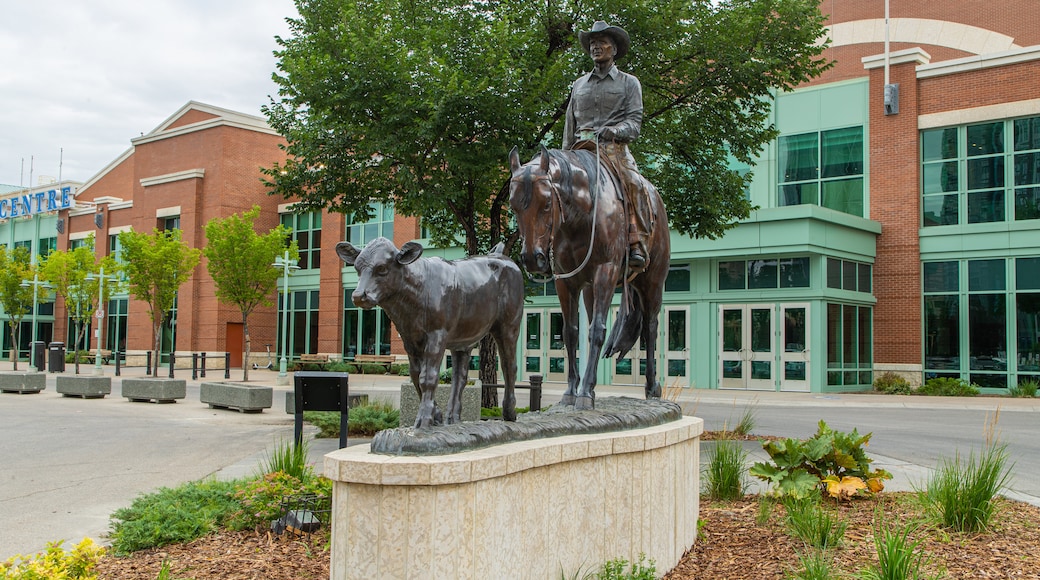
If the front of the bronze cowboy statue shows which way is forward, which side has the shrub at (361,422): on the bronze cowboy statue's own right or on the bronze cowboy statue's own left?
on the bronze cowboy statue's own right

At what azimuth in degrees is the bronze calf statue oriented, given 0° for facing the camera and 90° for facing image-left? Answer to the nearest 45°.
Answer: approximately 45°

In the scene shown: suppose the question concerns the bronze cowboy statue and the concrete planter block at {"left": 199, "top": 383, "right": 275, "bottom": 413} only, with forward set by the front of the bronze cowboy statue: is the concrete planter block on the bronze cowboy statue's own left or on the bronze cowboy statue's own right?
on the bronze cowboy statue's own right

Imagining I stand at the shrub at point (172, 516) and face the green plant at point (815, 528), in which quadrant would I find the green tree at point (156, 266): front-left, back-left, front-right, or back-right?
back-left

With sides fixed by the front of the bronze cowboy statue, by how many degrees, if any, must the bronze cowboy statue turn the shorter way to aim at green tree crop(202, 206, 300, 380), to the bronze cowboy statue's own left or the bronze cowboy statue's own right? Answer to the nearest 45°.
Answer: approximately 90° to the bronze cowboy statue's own right

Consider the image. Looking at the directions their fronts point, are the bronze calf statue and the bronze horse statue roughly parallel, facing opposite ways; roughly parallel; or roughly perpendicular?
roughly parallel

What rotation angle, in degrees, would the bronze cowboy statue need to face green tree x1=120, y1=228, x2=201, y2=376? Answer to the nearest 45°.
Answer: approximately 90° to its right

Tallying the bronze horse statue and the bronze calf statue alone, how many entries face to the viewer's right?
0

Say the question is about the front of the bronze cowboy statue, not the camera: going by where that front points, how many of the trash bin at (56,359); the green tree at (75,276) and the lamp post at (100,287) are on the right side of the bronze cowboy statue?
3

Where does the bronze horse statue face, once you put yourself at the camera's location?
facing the viewer and to the left of the viewer

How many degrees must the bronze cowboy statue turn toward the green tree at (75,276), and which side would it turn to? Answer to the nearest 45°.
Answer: approximately 90° to its right

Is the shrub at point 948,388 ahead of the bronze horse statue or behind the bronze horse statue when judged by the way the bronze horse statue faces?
behind

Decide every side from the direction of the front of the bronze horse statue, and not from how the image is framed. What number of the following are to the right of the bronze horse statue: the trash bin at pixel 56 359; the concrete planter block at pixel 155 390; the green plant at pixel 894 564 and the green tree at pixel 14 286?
3

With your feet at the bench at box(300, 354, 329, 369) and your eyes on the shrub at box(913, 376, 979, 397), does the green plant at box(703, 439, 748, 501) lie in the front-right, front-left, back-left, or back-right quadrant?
front-right

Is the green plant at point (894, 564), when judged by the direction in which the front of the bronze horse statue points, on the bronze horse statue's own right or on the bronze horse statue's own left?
on the bronze horse statue's own left
